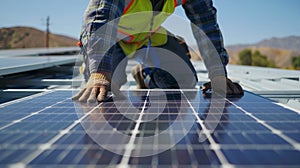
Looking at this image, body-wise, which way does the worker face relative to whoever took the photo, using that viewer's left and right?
facing the viewer
